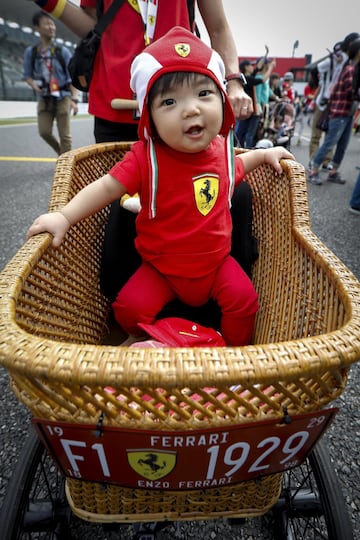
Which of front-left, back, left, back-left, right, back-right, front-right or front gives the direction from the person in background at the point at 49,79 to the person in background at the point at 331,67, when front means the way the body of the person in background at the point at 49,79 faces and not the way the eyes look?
left

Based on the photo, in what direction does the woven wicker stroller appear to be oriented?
toward the camera

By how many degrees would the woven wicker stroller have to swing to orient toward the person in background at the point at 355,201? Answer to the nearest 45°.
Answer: approximately 135° to its left

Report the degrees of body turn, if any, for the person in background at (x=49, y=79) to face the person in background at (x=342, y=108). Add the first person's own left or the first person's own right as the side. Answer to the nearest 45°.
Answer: approximately 90° to the first person's own left

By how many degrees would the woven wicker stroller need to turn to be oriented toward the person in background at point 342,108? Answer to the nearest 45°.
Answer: approximately 180°

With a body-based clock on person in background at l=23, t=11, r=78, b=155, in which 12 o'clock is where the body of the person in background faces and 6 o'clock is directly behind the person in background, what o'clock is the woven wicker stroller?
The woven wicker stroller is roughly at 12 o'clock from the person in background.

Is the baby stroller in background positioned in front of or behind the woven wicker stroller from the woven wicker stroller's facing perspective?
behind

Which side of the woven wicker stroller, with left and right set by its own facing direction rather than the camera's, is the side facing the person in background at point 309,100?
back

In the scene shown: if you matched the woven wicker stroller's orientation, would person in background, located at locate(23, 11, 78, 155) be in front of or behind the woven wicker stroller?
behind

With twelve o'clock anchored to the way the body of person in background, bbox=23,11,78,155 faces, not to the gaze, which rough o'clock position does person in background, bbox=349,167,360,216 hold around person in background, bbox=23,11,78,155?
person in background, bbox=349,167,360,216 is roughly at 10 o'clock from person in background, bbox=23,11,78,155.

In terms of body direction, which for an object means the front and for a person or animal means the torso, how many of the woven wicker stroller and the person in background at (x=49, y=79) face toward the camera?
2
